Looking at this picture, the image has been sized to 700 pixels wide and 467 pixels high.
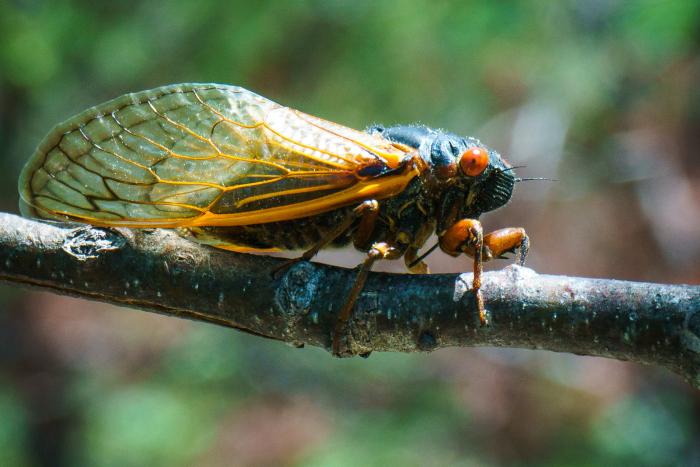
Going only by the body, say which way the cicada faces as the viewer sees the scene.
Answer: to the viewer's right
